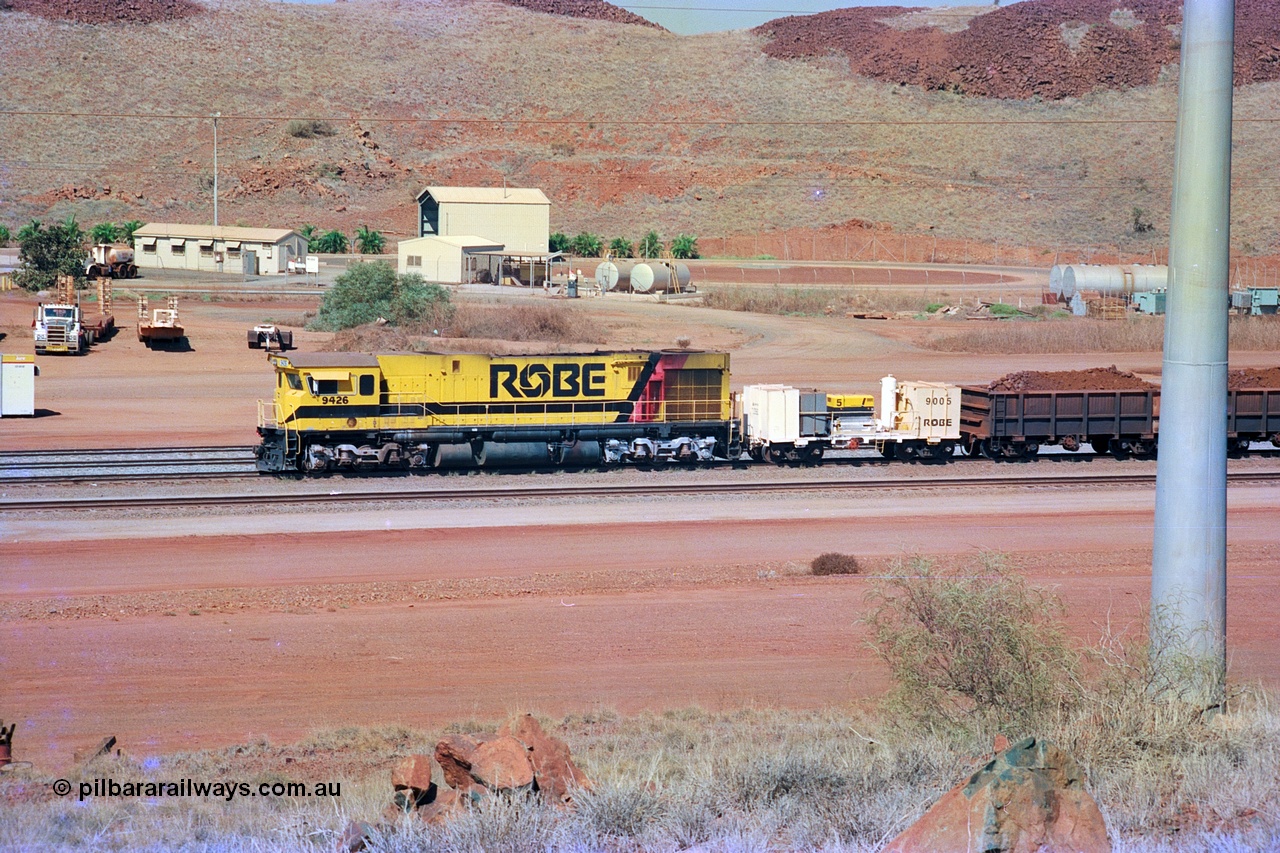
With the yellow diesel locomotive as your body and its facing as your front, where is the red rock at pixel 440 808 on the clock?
The red rock is roughly at 9 o'clock from the yellow diesel locomotive.

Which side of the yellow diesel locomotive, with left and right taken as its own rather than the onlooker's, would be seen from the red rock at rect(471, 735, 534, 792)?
left

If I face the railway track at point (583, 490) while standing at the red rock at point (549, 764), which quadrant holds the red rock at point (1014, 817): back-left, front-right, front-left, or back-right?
back-right

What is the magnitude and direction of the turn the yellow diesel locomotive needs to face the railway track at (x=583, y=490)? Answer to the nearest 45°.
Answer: approximately 135° to its left

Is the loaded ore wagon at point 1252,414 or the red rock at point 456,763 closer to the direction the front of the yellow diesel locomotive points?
the red rock

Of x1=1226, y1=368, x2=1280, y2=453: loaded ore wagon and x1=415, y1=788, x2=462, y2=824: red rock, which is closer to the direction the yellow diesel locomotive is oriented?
the red rock

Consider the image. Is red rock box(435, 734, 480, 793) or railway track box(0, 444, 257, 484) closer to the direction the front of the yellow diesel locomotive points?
the railway track

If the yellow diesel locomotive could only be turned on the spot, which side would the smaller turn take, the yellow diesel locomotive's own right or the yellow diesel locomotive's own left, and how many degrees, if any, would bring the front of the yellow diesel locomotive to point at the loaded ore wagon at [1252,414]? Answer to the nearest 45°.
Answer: approximately 180°

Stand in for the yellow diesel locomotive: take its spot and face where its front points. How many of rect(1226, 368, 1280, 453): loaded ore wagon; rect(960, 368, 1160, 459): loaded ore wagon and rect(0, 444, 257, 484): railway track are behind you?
2

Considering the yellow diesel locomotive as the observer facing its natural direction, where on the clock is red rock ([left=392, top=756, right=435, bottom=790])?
The red rock is roughly at 9 o'clock from the yellow diesel locomotive.

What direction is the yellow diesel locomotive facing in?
to the viewer's left
